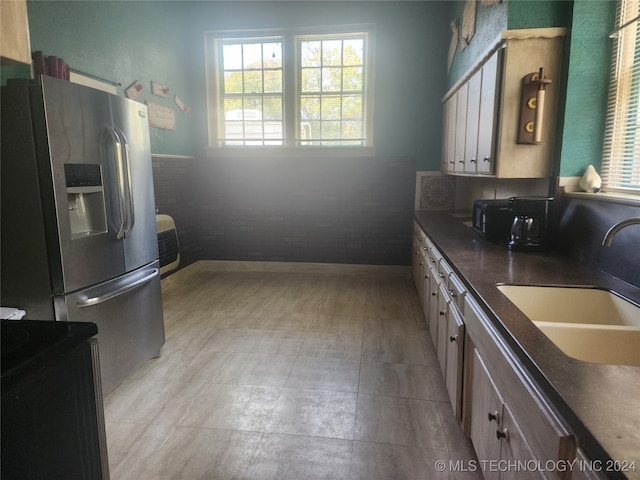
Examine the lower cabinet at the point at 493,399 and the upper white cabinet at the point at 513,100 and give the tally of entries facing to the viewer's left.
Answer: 2

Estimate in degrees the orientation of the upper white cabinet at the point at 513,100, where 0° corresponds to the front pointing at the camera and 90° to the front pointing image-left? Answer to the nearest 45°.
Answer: approximately 90°

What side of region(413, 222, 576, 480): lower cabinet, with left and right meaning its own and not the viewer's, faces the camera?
left

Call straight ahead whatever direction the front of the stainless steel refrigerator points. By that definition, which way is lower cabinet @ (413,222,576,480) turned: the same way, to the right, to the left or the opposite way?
the opposite way

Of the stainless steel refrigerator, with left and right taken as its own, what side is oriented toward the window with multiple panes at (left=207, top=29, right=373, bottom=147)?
left

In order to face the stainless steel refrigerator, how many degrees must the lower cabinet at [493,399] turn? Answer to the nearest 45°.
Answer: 0° — it already faces it

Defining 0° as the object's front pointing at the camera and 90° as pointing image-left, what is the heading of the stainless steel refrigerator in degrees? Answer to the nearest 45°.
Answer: approximately 315°

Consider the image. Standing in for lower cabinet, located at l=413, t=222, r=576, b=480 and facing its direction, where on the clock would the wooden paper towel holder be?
The wooden paper towel holder is roughly at 3 o'clock from the lower cabinet.
